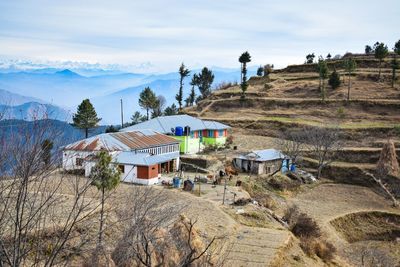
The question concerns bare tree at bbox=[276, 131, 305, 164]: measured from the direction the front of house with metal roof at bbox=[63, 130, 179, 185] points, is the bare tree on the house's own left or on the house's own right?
on the house's own left

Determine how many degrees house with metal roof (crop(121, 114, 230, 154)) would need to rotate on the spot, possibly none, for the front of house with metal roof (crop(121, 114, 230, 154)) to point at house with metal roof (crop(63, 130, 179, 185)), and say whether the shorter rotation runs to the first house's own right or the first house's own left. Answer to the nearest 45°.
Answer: approximately 45° to the first house's own right

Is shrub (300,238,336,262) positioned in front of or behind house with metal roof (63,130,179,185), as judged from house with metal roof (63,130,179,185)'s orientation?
in front

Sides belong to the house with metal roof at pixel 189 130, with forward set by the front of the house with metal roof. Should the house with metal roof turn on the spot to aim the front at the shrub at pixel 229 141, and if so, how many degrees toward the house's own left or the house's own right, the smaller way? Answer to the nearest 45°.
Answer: approximately 90° to the house's own left

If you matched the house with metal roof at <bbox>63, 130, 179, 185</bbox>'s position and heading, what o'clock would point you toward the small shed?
The small shed is roughly at 10 o'clock from the house with metal roof.

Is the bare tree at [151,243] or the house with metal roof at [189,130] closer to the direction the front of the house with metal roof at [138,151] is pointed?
the bare tree

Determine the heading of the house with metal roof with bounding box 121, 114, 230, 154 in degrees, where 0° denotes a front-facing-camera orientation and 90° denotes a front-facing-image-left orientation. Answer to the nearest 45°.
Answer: approximately 315°

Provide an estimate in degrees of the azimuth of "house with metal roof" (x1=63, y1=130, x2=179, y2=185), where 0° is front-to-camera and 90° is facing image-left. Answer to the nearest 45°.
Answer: approximately 315°

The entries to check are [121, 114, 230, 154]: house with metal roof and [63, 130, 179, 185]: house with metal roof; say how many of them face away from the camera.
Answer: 0

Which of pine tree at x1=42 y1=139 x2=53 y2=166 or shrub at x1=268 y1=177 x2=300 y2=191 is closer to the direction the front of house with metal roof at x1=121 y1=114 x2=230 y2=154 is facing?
the shrub

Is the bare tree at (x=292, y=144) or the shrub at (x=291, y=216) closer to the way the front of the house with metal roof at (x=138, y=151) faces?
the shrub

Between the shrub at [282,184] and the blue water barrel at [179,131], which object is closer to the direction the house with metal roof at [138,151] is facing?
the shrub

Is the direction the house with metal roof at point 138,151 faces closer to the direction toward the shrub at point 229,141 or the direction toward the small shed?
the small shed
